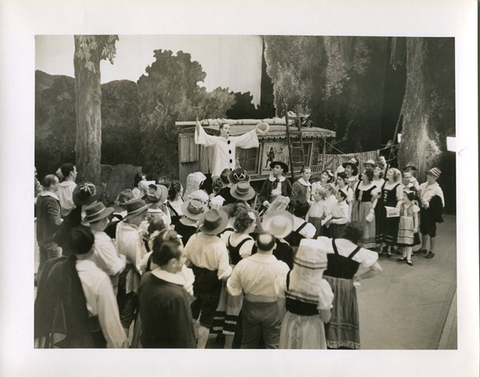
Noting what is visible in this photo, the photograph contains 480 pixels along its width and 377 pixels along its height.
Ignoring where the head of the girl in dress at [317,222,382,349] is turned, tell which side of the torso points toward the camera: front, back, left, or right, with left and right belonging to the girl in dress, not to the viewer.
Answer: back

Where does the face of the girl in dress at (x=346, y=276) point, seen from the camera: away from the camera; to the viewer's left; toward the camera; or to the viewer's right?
away from the camera

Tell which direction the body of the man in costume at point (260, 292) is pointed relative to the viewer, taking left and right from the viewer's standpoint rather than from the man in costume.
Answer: facing away from the viewer

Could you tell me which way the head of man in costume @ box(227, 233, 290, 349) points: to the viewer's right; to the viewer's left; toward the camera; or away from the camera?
away from the camera

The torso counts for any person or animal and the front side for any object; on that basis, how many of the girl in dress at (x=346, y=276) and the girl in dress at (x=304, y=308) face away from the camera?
2

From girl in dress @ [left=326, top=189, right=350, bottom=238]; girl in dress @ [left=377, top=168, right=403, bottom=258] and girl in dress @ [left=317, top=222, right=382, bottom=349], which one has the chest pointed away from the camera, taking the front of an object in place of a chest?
girl in dress @ [left=317, top=222, right=382, bottom=349]
